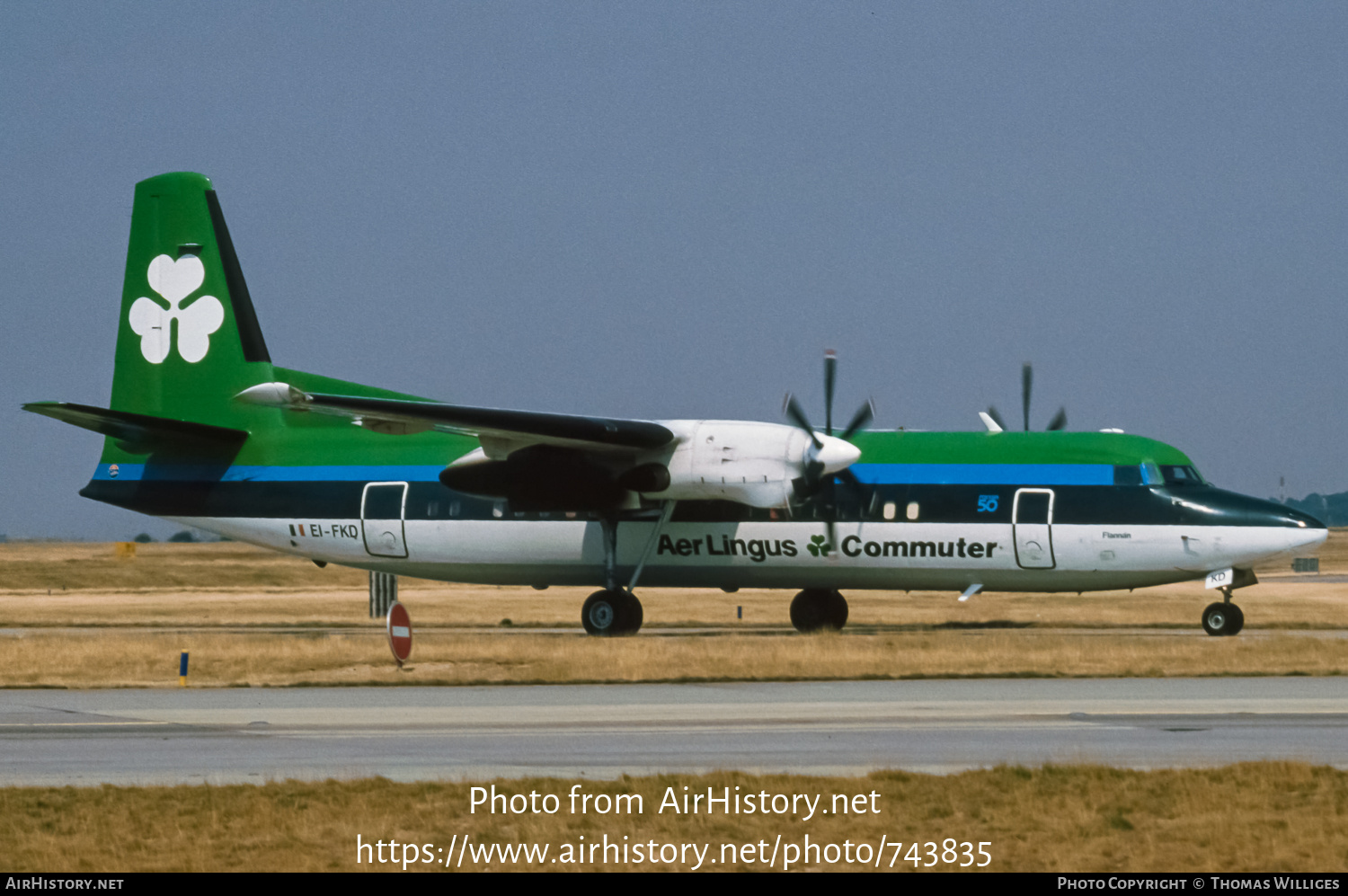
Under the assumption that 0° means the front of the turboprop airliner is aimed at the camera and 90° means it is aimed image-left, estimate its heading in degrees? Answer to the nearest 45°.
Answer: approximately 315°

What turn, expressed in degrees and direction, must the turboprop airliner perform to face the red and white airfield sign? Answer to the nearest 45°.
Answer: approximately 90° to its right
